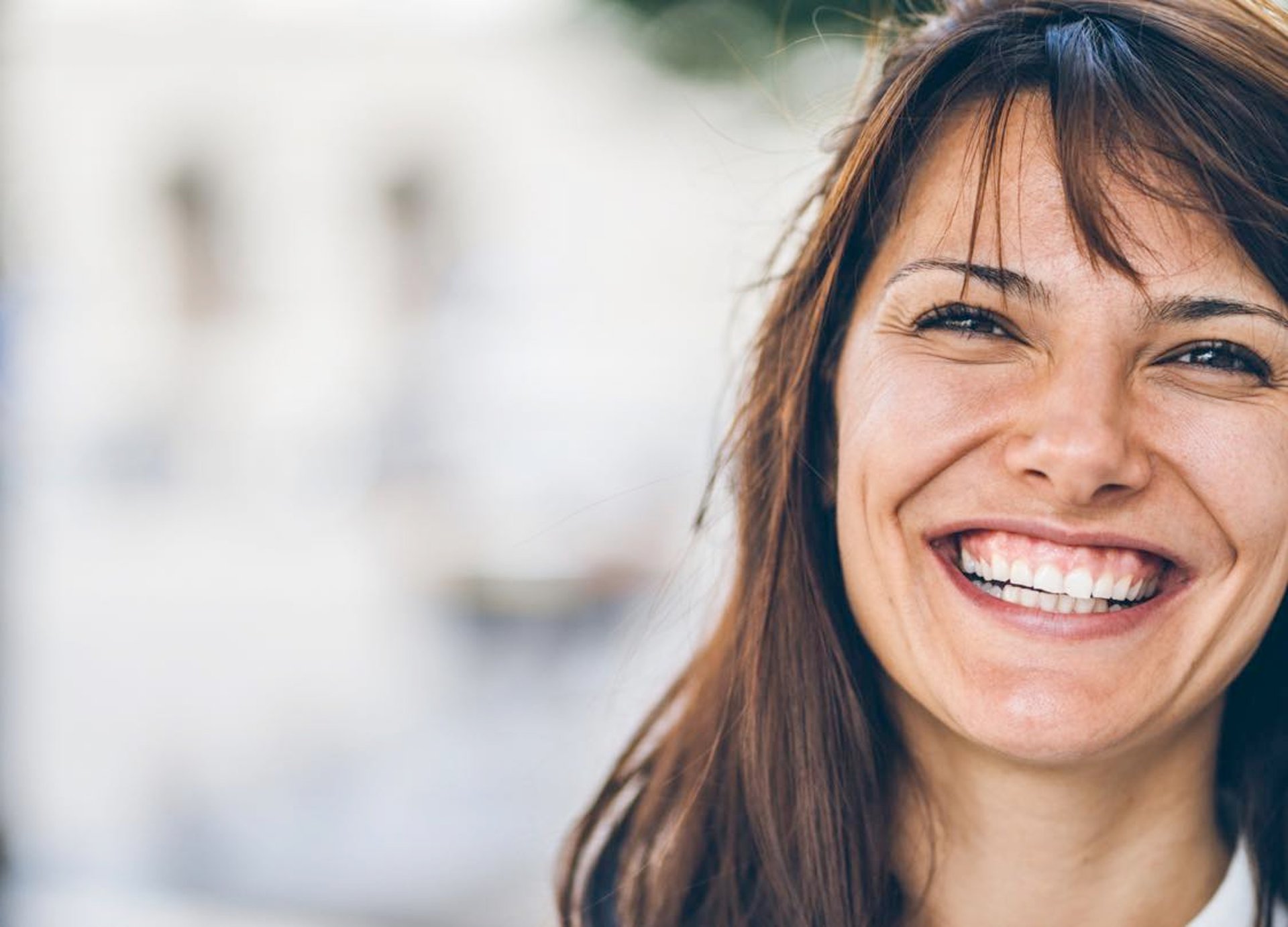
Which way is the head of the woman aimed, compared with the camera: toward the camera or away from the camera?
toward the camera

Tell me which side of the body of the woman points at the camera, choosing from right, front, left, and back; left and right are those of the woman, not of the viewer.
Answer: front

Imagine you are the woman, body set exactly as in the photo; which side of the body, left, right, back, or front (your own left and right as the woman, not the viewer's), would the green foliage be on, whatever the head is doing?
back
